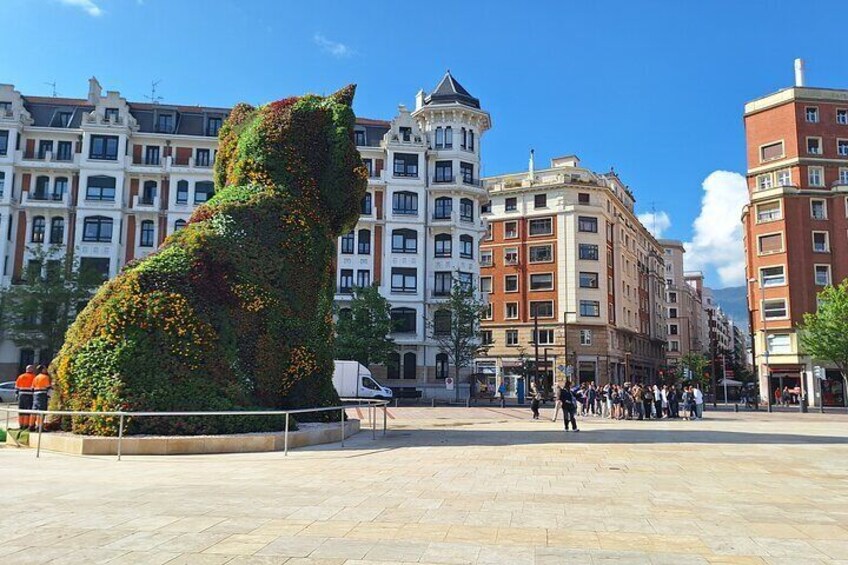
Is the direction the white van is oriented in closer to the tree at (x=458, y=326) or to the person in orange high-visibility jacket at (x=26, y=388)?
the tree

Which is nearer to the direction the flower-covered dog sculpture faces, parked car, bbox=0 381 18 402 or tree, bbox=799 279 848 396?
the tree

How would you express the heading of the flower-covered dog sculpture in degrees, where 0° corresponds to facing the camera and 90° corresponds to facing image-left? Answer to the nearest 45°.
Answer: approximately 225°

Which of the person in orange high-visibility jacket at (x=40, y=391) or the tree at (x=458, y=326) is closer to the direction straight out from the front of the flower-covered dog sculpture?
the tree

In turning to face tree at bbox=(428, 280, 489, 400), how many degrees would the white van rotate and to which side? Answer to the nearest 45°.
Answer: approximately 45° to its left

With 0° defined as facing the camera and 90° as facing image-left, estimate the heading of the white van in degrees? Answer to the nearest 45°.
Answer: approximately 270°

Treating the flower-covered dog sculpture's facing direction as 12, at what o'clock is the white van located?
The white van is roughly at 11 o'clock from the flower-covered dog sculpture.

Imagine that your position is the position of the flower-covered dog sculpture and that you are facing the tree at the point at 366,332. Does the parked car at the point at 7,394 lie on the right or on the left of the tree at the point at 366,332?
left

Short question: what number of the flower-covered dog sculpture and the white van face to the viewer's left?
0

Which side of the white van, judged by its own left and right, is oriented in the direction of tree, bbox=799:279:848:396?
front

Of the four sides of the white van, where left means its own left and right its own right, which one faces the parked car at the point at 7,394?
back

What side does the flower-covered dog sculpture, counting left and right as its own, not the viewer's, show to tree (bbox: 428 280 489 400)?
front
